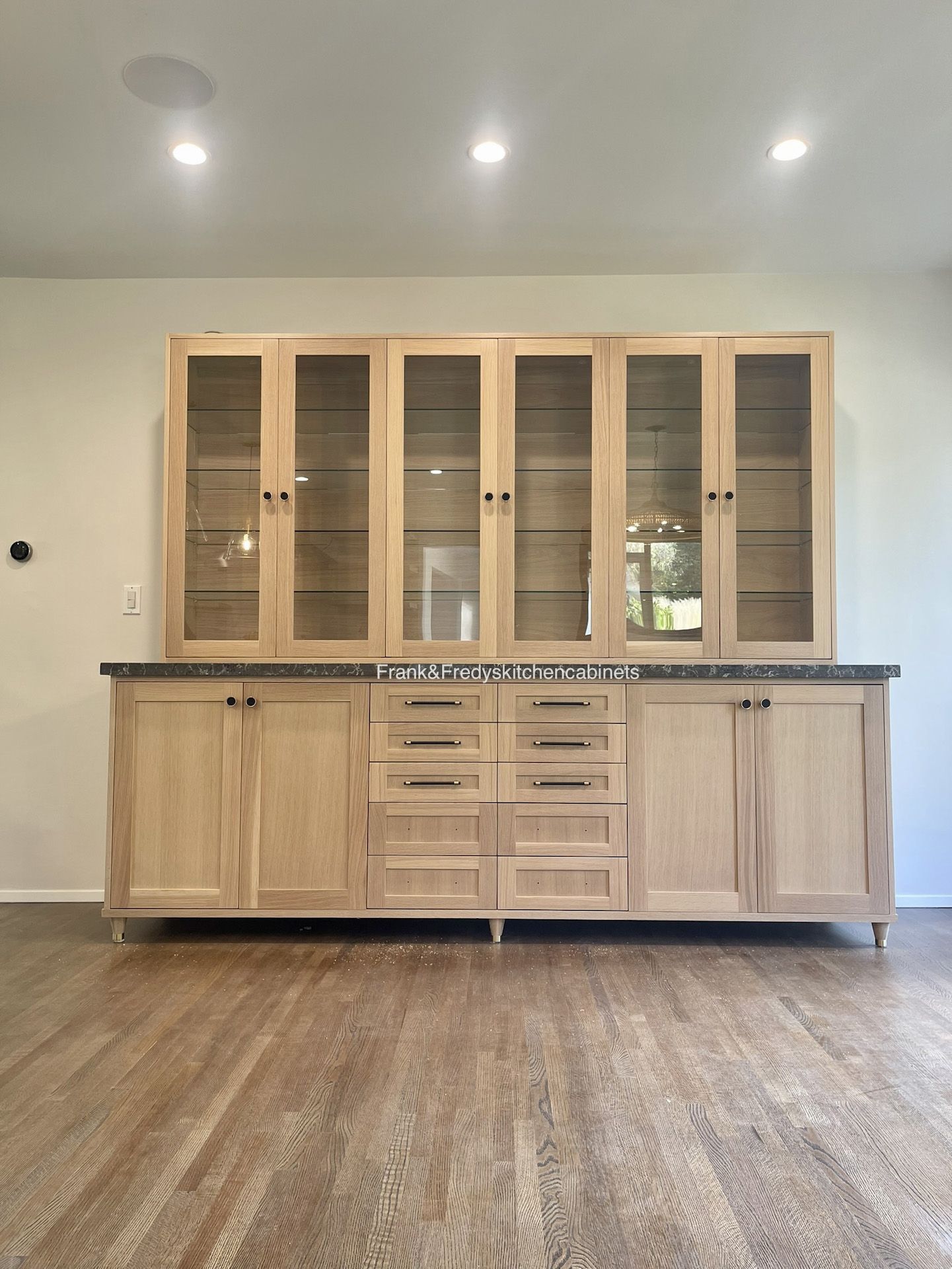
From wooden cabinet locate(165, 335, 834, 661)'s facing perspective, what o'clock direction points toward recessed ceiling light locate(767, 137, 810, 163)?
The recessed ceiling light is roughly at 10 o'clock from the wooden cabinet.

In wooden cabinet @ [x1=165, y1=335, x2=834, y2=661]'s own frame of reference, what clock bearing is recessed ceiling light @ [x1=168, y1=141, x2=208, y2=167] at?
The recessed ceiling light is roughly at 2 o'clock from the wooden cabinet.

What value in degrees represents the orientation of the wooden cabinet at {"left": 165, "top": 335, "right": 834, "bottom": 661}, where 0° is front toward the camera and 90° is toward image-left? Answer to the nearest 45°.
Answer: approximately 0°
